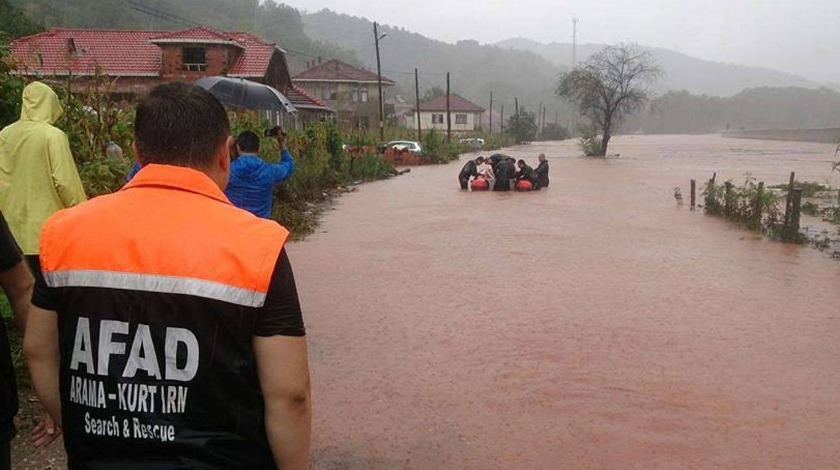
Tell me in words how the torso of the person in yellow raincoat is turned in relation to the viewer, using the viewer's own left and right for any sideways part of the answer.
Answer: facing away from the viewer and to the right of the viewer

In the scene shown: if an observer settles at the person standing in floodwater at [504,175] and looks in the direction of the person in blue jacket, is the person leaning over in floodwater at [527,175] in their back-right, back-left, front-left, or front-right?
back-left

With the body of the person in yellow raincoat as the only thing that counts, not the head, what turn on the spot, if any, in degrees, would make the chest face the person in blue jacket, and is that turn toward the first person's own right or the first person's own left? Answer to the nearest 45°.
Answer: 0° — they already face them

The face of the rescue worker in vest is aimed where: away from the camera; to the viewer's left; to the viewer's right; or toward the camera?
away from the camera

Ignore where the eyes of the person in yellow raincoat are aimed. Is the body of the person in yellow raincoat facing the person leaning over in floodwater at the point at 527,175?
yes

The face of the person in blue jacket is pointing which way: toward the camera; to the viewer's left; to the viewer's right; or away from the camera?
away from the camera

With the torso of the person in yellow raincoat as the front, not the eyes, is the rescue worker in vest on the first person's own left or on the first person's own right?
on the first person's own right

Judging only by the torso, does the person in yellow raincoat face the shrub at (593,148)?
yes

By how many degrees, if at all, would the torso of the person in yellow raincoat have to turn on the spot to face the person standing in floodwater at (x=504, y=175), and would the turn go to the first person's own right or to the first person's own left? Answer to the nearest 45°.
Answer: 0° — they already face them

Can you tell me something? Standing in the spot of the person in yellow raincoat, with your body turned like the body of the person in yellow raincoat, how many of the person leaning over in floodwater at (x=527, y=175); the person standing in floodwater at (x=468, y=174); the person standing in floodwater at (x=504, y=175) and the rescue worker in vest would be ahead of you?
3

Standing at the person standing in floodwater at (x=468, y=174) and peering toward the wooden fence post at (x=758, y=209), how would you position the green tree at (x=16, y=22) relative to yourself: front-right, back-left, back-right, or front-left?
back-right
